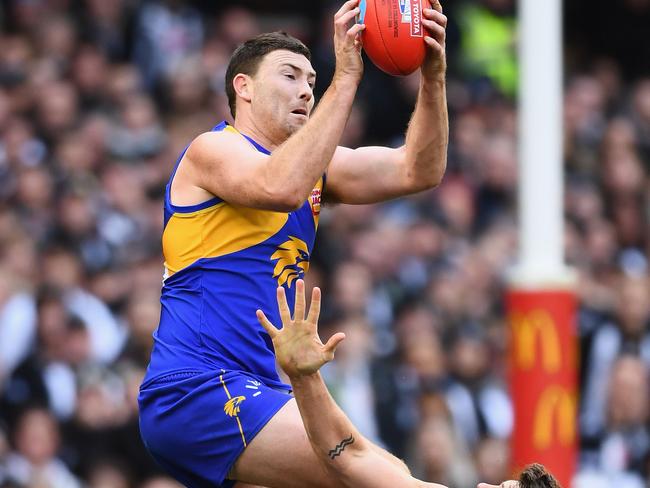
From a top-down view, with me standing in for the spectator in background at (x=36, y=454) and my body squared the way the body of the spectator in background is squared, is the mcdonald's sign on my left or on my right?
on my left

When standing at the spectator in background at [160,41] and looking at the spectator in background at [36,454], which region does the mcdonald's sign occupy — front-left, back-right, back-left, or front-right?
front-left

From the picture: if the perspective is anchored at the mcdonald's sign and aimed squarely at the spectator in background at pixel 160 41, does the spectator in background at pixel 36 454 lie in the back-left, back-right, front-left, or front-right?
front-left

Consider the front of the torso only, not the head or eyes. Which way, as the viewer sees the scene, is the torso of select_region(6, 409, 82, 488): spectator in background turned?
toward the camera
